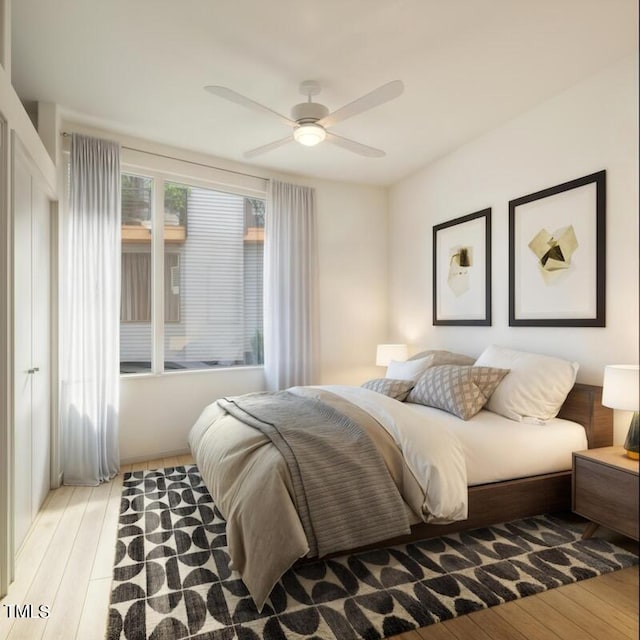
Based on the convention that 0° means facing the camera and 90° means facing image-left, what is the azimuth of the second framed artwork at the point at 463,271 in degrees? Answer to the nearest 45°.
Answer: approximately 45°

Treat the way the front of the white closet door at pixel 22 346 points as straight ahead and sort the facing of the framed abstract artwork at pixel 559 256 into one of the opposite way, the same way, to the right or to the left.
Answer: the opposite way

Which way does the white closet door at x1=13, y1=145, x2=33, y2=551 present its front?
to the viewer's right

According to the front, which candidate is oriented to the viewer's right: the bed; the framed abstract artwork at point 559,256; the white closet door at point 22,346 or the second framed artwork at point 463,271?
the white closet door

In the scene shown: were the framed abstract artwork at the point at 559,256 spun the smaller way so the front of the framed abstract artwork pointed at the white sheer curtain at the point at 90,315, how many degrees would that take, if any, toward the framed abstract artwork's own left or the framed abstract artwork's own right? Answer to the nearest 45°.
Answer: approximately 45° to the framed abstract artwork's own right

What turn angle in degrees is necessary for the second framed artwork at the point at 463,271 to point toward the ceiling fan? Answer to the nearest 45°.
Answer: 0° — it already faces it

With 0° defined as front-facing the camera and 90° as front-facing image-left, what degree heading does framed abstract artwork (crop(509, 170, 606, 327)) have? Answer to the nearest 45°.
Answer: approximately 45°

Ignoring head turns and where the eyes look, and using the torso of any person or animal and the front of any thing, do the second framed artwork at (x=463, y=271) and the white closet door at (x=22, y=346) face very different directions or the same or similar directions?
very different directions

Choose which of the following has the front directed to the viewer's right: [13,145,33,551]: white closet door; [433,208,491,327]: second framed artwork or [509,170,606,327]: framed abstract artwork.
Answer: the white closet door
